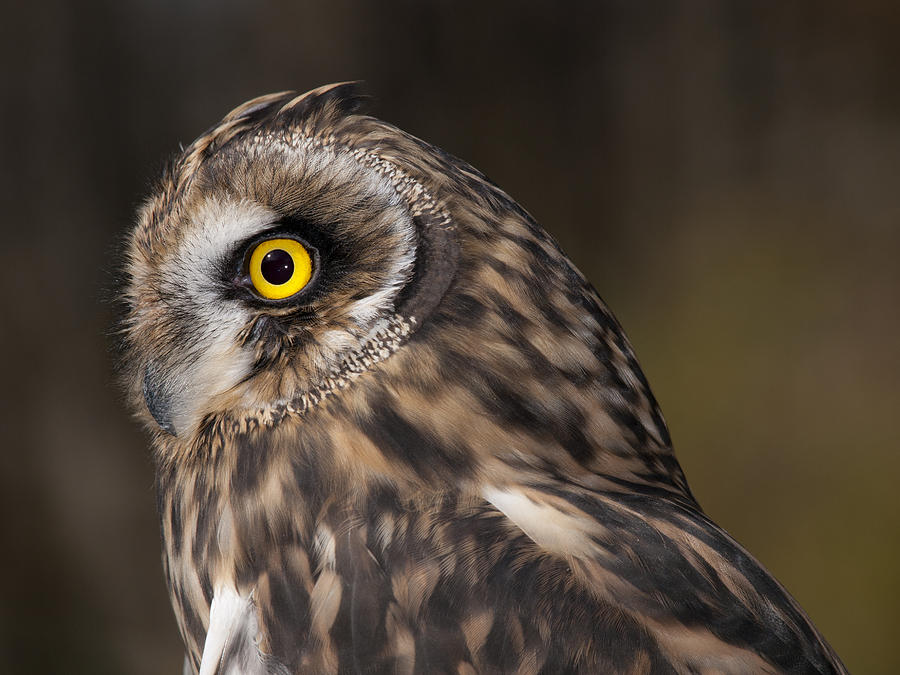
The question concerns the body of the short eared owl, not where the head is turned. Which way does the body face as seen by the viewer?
to the viewer's left
